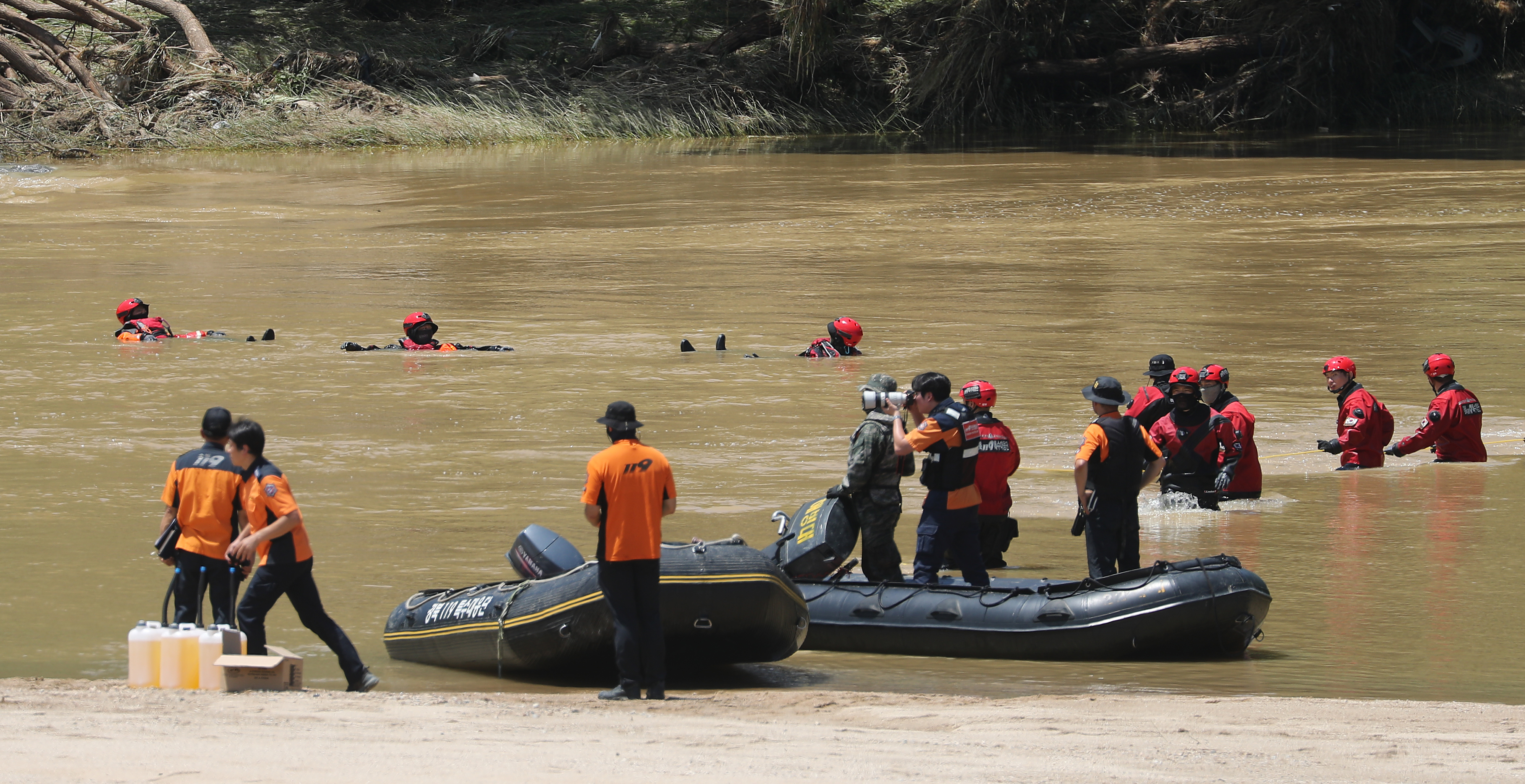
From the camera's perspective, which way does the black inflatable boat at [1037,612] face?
to the viewer's right

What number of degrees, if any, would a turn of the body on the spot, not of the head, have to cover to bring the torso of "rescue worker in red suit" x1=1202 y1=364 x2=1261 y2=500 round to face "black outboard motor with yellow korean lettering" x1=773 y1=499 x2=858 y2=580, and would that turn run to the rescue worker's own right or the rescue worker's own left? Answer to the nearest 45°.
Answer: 0° — they already face it

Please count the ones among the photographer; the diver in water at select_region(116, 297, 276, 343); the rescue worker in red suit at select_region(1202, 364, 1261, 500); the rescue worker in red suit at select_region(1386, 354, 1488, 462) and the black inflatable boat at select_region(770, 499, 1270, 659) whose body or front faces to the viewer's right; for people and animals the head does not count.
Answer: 2

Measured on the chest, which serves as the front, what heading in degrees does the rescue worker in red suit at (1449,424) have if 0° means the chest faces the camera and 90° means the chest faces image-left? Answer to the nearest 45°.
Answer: approximately 135°

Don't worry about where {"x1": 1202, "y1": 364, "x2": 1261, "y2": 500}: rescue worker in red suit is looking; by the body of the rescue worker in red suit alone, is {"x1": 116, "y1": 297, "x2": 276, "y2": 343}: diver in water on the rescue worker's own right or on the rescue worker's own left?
on the rescue worker's own right

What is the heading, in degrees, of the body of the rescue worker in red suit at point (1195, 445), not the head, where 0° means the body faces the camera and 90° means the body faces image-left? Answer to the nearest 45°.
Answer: approximately 0°

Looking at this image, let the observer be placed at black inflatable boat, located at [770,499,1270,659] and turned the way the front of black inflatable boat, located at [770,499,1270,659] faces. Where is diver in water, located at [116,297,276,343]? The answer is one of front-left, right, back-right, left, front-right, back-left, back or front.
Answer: back-left

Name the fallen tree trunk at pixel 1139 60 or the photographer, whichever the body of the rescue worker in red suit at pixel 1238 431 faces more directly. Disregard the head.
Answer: the photographer

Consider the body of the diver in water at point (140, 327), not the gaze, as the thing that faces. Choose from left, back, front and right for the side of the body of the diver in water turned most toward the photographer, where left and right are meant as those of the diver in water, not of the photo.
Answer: right

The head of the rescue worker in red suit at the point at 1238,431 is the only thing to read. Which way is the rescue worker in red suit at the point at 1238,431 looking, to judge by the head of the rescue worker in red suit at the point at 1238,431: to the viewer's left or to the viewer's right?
to the viewer's left
